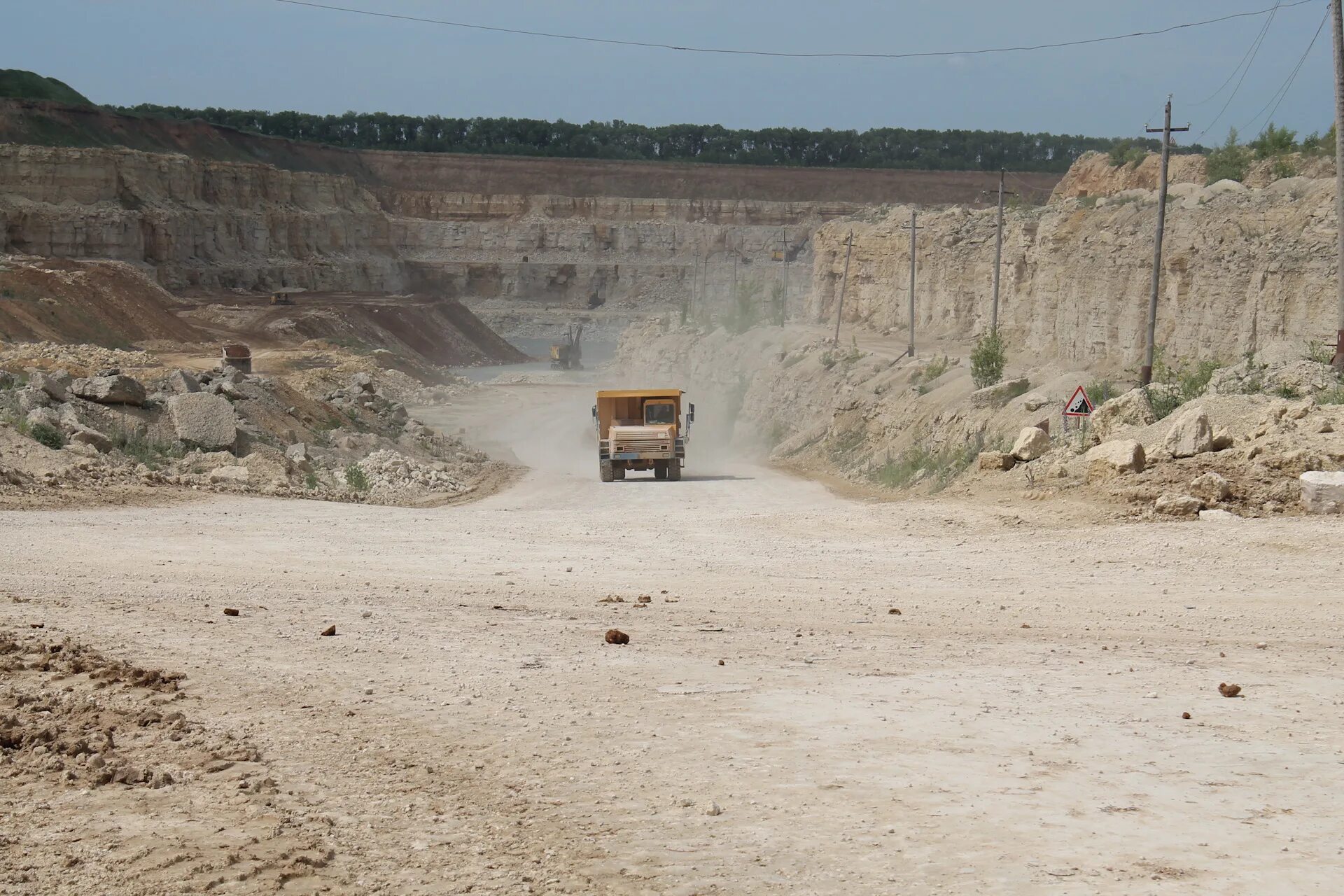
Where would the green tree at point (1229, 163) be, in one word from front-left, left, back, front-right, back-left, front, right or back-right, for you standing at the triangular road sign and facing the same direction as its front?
back

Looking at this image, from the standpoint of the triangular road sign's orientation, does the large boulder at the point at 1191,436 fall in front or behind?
in front

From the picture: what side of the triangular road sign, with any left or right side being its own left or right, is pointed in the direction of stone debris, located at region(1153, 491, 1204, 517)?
front

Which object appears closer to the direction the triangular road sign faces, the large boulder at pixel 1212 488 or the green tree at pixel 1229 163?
the large boulder

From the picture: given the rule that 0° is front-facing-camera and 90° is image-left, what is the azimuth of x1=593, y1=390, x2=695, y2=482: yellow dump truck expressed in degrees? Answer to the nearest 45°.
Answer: approximately 0°

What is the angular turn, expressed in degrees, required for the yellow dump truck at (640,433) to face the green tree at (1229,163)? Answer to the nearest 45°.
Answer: approximately 135° to its left

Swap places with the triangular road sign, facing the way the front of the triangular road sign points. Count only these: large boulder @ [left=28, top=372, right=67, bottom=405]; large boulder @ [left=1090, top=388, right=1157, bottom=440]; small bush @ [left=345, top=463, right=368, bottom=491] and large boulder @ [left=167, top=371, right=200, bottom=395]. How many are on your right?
3

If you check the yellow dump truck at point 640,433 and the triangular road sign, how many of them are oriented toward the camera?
2

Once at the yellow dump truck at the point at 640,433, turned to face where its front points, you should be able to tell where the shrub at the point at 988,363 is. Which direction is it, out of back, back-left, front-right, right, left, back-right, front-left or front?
left
